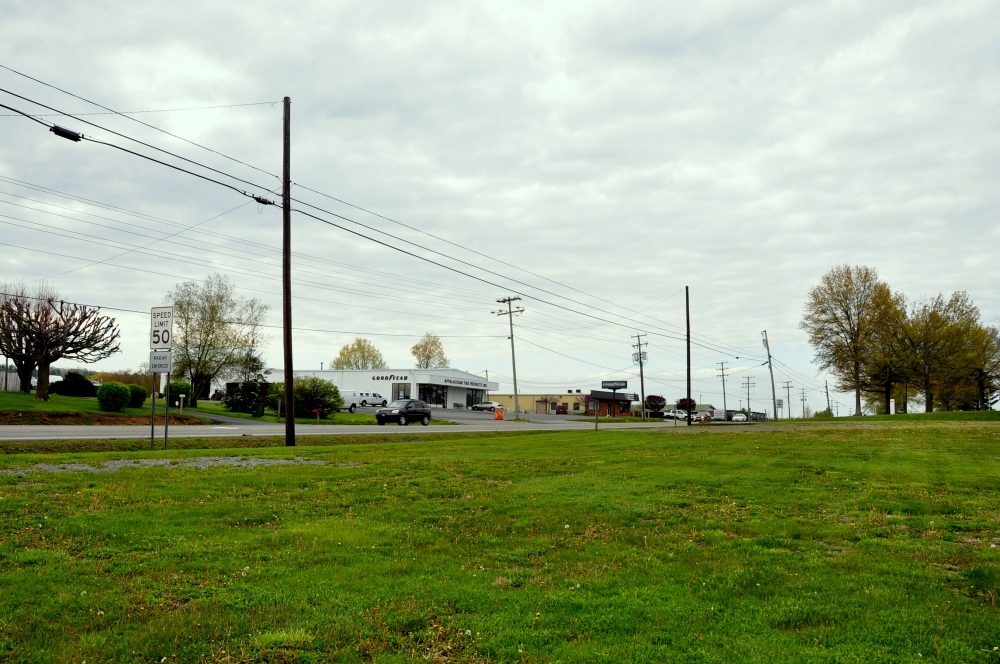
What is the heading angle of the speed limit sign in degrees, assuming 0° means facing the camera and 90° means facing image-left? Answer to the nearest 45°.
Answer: approximately 0°

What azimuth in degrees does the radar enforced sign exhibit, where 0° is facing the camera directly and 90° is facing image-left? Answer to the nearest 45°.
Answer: approximately 0°

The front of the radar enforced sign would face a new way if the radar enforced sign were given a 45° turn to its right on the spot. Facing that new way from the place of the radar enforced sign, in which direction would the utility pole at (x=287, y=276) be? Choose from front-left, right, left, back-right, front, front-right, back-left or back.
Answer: back

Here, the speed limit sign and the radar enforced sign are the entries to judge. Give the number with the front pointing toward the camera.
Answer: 2

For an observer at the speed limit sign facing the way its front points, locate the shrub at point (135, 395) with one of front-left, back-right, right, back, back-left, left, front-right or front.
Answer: back

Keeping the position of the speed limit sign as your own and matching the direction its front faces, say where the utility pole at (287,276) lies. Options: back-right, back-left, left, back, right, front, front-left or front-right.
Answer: back-left

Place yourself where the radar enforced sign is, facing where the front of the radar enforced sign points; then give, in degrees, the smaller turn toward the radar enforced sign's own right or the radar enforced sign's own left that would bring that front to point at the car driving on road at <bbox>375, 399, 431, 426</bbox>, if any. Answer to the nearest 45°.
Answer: approximately 135° to the radar enforced sign's own left

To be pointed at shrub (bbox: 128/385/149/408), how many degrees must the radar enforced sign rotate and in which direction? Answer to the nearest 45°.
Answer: approximately 180°
